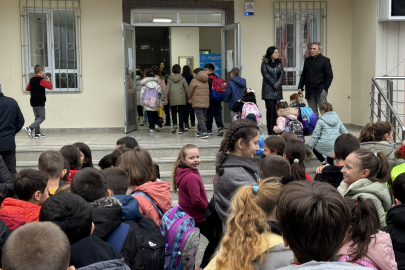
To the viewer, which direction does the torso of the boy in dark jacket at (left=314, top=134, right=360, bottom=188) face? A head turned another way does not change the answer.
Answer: away from the camera

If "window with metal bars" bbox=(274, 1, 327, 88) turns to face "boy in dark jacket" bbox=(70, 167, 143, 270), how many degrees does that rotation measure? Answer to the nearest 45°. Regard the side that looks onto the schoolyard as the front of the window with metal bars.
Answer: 0° — it already faces them

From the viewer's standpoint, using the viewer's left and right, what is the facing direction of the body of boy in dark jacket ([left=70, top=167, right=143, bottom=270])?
facing away from the viewer

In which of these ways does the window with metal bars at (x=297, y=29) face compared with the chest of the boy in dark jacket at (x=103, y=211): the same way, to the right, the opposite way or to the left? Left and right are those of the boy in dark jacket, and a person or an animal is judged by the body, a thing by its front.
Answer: the opposite way

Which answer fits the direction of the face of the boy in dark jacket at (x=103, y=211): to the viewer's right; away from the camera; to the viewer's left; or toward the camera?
away from the camera

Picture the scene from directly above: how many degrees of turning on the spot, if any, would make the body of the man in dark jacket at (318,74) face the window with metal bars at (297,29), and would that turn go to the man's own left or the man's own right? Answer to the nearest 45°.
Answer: approximately 135° to the man's own right

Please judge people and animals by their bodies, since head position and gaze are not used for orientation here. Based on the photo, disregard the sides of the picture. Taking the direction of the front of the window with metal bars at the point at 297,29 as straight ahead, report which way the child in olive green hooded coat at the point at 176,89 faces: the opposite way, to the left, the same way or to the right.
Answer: the opposite way

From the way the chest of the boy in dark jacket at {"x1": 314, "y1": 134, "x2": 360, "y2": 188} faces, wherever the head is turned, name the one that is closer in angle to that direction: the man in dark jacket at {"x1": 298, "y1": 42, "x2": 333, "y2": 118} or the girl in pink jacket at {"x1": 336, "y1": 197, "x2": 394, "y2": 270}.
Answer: the man in dark jacket
